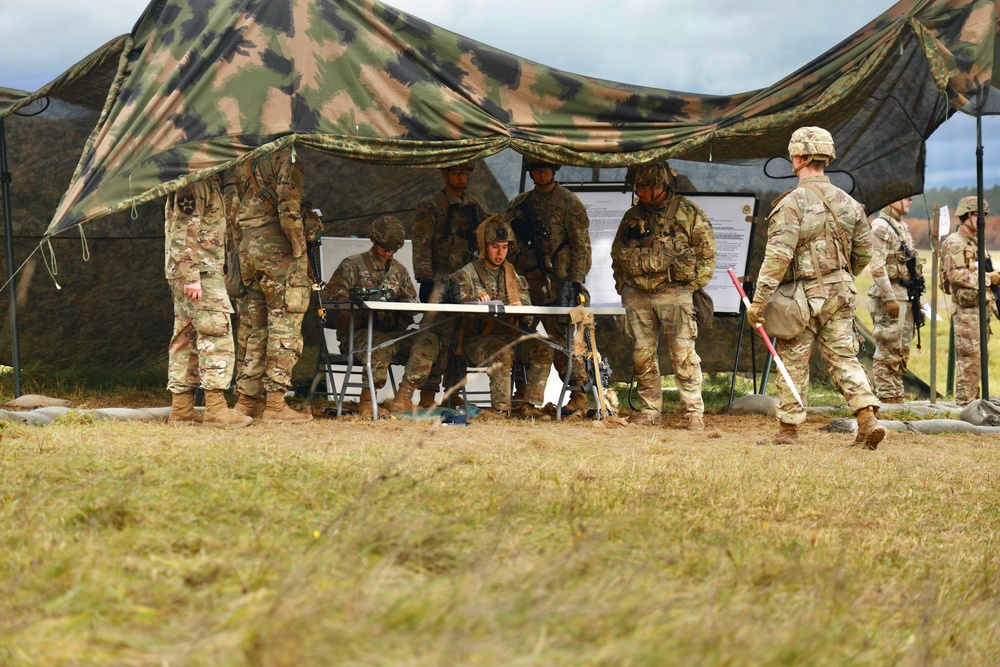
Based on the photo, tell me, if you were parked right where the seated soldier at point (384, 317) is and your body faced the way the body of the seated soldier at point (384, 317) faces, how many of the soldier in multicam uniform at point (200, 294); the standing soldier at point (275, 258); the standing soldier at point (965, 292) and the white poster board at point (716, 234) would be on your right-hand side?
2

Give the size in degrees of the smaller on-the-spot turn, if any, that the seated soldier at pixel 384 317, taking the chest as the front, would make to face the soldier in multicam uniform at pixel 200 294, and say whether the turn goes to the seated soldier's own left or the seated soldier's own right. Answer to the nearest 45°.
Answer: approximately 90° to the seated soldier's own right

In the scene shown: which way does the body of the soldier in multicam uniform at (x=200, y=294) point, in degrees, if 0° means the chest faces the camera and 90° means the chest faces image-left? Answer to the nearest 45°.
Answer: approximately 270°

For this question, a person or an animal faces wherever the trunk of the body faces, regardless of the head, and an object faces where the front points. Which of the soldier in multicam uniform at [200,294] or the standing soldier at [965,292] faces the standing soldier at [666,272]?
the soldier in multicam uniform

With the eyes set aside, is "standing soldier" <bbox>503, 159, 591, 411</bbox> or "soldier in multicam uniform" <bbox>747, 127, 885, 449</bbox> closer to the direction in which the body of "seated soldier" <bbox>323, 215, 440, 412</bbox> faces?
the soldier in multicam uniform

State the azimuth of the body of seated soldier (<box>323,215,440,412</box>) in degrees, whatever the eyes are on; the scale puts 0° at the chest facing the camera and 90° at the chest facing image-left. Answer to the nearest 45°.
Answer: approximately 315°

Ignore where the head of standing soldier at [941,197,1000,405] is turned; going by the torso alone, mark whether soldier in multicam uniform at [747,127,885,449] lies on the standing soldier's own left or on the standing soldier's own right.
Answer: on the standing soldier's own right

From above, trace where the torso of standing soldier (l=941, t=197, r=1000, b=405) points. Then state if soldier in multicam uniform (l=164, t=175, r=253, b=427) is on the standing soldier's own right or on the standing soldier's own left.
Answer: on the standing soldier's own right

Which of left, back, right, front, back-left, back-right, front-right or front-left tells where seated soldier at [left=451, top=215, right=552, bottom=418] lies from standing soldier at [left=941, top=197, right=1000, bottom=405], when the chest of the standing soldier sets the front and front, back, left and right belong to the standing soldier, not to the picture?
back-right

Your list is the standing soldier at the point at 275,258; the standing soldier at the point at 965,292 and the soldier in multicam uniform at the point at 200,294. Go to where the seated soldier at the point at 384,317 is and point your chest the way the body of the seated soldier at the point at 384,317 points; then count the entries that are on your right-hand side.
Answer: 2
